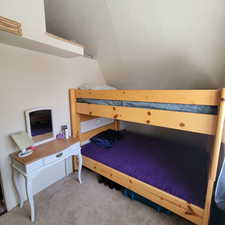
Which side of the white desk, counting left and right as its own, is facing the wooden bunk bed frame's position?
front

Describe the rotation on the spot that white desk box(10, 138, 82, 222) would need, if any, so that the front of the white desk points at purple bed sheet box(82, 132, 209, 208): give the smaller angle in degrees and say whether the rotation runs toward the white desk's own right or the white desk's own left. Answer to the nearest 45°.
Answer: approximately 45° to the white desk's own left

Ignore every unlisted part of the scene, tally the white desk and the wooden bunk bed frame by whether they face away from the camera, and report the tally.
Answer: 0

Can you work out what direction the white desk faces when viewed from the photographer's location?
facing the viewer and to the right of the viewer
